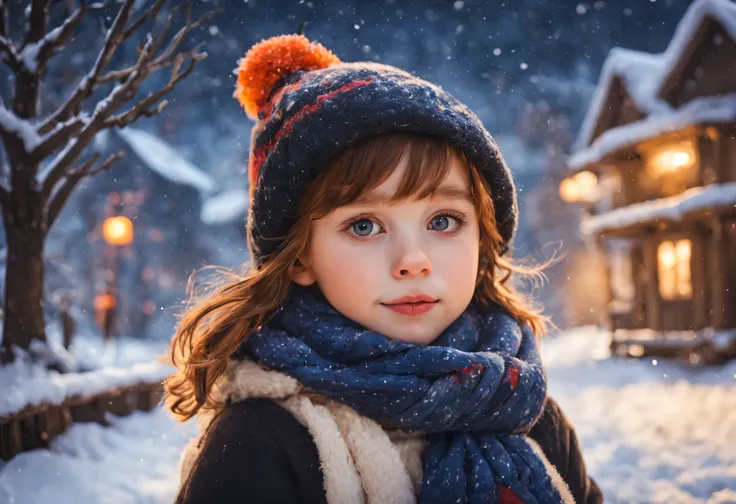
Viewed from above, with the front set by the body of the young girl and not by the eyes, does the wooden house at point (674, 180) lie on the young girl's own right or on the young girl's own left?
on the young girl's own left

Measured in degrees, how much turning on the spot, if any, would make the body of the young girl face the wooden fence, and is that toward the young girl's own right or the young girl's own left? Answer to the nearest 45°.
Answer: approximately 180°

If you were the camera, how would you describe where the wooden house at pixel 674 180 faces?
facing the viewer and to the left of the viewer

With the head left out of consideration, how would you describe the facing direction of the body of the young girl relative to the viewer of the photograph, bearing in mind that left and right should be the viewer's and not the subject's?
facing the viewer and to the right of the viewer

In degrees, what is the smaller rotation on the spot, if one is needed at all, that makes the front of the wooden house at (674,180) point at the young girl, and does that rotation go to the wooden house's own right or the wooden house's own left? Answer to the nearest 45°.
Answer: approximately 45° to the wooden house's own left

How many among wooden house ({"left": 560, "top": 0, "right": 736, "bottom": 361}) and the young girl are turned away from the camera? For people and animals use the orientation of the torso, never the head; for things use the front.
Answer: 0

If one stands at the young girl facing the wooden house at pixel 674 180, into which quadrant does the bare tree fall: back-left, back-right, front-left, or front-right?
front-left

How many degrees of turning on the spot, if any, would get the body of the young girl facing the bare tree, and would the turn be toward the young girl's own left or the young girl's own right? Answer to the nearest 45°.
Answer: approximately 180°
